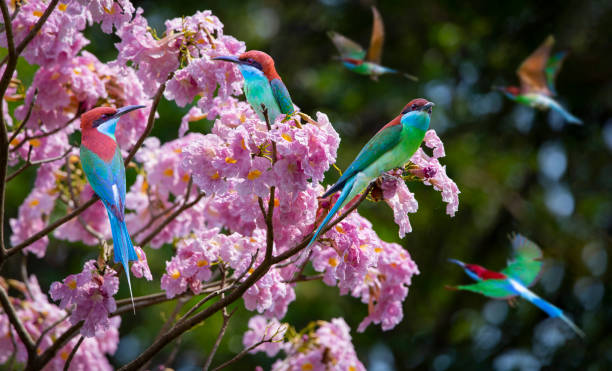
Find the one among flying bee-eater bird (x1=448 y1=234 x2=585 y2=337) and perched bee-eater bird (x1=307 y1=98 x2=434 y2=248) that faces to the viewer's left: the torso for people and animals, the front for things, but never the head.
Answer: the flying bee-eater bird

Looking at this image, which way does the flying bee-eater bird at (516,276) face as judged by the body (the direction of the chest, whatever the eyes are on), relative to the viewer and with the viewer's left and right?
facing to the left of the viewer

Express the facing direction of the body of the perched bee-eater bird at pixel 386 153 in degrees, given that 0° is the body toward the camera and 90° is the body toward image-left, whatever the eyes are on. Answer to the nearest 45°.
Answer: approximately 315°

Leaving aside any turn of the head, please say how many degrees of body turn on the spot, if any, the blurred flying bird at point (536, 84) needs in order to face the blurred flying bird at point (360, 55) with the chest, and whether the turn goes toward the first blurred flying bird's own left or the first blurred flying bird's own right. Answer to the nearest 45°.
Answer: approximately 45° to the first blurred flying bird's own left

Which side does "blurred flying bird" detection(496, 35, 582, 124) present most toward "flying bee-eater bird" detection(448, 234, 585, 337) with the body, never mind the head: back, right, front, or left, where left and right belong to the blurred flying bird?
left

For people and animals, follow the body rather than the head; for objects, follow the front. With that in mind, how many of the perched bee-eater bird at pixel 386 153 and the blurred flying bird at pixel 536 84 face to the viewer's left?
1

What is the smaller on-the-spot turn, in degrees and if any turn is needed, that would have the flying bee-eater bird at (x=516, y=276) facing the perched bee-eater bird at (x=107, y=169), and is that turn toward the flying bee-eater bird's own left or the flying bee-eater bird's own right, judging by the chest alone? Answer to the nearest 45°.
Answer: approximately 45° to the flying bee-eater bird's own left

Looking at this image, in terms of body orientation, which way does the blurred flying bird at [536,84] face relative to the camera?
to the viewer's left

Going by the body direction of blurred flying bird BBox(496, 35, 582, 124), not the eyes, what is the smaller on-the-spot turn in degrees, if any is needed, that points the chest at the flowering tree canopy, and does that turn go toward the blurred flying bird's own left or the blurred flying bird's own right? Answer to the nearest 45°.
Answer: approximately 45° to the blurred flying bird's own left
